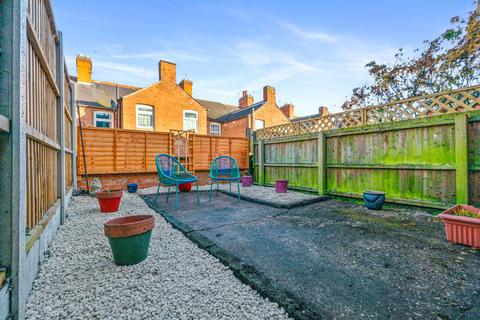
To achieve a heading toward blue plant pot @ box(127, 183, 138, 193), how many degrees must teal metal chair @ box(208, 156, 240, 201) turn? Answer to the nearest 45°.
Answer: approximately 90° to its right

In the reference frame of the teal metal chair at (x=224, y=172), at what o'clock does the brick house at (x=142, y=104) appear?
The brick house is roughly at 5 o'clock from the teal metal chair.

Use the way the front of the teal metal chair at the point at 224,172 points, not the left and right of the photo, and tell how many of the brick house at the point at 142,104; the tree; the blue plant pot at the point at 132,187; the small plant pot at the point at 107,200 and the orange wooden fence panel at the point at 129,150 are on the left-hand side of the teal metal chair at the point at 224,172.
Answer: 1

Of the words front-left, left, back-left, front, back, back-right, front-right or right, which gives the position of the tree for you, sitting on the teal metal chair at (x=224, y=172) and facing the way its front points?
left

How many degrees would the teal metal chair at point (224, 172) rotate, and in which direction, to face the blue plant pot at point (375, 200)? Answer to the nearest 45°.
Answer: approximately 45° to its left

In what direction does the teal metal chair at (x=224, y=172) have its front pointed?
toward the camera

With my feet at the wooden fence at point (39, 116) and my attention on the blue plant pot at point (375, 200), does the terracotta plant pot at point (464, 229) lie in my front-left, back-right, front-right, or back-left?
front-right

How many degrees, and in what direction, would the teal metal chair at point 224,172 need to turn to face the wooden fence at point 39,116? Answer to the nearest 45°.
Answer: approximately 45° to its right

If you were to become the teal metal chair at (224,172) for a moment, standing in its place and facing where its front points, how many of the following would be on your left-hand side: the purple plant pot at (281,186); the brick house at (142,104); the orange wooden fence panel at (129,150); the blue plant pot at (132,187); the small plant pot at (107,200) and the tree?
2

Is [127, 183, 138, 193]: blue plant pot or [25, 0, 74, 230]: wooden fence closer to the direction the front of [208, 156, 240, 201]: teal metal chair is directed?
the wooden fence

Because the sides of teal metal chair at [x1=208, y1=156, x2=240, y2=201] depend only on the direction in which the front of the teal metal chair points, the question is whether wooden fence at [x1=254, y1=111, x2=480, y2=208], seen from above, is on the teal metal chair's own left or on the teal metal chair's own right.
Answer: on the teal metal chair's own left

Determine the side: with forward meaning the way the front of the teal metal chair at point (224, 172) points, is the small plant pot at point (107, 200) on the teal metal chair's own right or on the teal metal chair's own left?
on the teal metal chair's own right

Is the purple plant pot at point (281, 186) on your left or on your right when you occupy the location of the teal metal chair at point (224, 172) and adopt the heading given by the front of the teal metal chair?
on your left

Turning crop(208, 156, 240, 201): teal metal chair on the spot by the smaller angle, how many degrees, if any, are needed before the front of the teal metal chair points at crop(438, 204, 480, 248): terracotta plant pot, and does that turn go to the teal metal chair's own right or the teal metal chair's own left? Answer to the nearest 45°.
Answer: approximately 45° to the teal metal chair's own left
